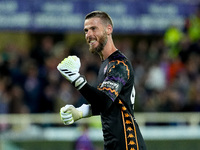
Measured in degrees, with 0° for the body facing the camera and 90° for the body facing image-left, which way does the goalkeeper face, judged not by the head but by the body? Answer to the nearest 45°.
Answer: approximately 90°

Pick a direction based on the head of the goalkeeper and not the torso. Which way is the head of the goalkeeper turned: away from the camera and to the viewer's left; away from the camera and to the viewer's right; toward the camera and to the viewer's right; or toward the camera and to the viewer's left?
toward the camera and to the viewer's left
